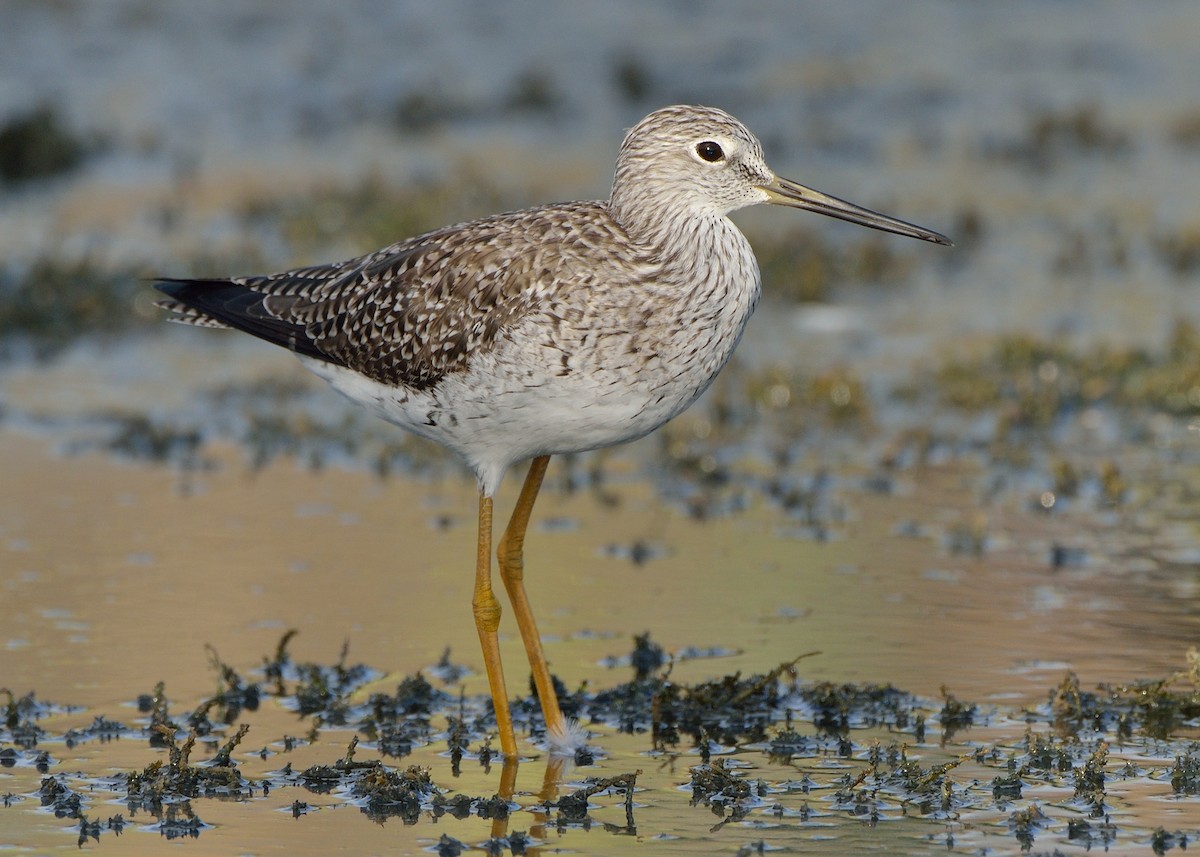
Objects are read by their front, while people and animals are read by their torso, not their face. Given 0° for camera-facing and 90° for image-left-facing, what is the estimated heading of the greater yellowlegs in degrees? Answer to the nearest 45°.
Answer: approximately 270°
